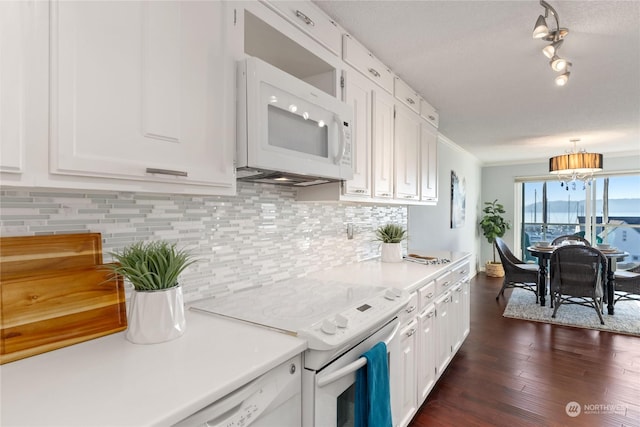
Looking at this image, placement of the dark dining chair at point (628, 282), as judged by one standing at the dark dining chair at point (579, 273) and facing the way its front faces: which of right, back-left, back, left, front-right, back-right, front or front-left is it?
front-right

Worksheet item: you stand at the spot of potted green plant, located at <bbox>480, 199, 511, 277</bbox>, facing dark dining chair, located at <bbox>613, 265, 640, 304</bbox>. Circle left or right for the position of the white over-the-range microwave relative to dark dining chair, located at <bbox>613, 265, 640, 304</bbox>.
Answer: right

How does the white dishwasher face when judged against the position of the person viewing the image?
facing the viewer and to the right of the viewer

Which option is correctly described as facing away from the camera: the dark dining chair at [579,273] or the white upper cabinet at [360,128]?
the dark dining chair

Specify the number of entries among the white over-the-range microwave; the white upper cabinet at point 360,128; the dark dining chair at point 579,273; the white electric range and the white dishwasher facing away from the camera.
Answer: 1

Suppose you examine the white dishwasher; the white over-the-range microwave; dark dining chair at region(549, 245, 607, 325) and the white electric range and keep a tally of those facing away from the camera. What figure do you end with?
1

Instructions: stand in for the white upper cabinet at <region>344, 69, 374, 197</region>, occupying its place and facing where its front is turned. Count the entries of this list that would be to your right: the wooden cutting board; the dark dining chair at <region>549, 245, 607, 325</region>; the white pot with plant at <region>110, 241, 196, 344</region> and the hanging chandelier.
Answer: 2

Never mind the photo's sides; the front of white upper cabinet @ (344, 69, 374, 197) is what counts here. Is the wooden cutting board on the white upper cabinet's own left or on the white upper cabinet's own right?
on the white upper cabinet's own right

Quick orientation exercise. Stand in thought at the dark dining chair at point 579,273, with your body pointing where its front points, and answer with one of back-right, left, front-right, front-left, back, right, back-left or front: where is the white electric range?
back

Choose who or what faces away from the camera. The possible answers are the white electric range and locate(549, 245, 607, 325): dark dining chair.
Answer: the dark dining chair

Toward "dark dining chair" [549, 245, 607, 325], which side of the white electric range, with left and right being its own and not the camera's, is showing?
left

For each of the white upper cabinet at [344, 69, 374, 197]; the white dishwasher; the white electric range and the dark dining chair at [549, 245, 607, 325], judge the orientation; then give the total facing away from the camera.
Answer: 1

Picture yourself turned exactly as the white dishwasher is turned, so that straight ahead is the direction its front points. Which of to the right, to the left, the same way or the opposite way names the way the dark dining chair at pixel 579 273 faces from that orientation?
to the left

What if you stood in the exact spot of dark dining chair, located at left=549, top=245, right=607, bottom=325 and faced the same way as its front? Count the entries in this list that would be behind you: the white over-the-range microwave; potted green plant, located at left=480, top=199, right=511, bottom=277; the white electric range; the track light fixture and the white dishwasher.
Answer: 4

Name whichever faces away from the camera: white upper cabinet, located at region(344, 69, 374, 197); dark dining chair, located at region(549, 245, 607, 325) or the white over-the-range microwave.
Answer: the dark dining chair

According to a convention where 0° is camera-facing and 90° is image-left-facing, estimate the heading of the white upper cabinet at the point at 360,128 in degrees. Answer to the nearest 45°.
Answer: approximately 315°

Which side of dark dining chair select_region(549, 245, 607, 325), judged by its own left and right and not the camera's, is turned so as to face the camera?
back
